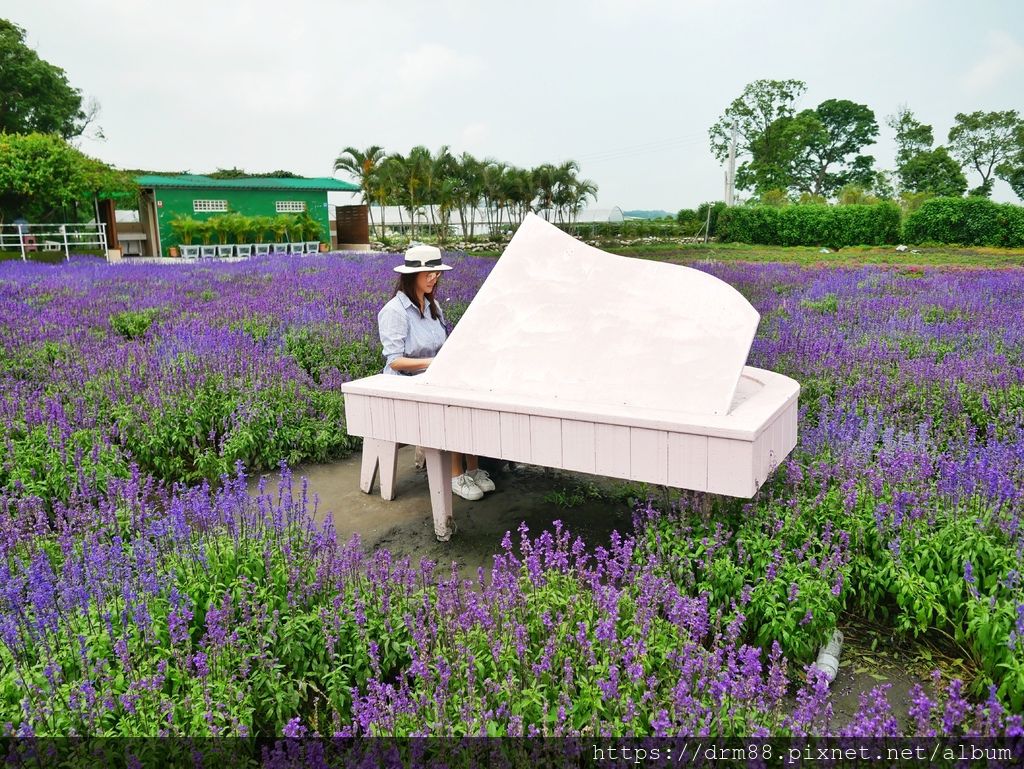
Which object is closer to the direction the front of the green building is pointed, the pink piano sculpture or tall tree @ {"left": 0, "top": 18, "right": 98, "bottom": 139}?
the pink piano sculpture

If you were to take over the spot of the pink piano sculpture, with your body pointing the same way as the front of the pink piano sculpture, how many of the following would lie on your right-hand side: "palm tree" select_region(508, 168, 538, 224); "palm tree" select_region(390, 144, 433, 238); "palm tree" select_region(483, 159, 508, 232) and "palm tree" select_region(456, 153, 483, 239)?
4

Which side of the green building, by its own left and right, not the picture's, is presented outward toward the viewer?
front

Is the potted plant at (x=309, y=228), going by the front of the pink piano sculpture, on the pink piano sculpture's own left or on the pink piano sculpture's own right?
on the pink piano sculpture's own right

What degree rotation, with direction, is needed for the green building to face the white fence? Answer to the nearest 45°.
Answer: approximately 45° to its right

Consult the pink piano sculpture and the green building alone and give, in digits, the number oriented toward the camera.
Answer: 1

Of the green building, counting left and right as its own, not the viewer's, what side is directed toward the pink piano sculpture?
front

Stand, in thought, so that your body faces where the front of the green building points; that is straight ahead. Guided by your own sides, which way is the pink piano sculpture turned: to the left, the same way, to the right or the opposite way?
to the right

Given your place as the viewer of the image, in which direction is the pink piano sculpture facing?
facing to the left of the viewer

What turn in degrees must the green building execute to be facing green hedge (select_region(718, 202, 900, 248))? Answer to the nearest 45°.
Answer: approximately 90° to its left

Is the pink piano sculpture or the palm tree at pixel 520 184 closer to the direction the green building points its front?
the pink piano sculpture
